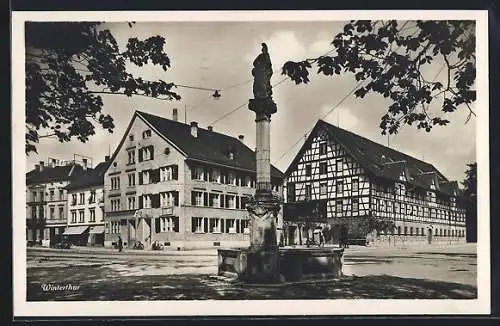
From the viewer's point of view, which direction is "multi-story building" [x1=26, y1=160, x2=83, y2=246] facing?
toward the camera

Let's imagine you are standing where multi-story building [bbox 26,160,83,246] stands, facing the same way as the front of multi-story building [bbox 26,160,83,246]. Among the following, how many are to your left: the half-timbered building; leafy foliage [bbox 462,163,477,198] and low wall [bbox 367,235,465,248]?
3

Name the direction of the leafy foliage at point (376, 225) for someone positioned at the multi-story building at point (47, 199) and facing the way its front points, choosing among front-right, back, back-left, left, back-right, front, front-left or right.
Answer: left
